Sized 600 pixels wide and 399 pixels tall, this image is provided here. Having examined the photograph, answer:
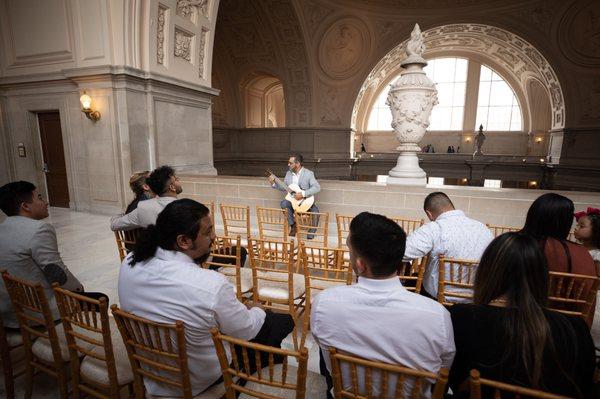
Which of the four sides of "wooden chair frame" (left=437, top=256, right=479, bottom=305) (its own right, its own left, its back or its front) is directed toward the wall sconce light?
left

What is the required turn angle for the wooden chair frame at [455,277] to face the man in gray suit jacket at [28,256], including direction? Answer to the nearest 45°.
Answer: approximately 135° to its left

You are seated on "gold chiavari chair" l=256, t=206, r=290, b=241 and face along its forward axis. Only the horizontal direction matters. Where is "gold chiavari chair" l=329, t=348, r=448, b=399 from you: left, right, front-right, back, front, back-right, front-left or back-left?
back

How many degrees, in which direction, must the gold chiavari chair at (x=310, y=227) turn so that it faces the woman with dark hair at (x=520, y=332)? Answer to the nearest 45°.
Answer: approximately 180°

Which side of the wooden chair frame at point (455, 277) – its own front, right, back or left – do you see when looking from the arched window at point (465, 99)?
front

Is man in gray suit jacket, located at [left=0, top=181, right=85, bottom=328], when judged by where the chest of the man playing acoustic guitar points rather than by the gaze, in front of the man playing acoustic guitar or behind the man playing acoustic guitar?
in front

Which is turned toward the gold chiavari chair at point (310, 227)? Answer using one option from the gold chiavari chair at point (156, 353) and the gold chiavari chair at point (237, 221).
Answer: the gold chiavari chair at point (156, 353)

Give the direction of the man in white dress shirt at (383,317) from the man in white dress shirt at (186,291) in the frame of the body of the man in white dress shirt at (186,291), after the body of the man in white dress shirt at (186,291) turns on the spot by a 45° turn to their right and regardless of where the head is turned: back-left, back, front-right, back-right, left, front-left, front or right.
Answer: front-right

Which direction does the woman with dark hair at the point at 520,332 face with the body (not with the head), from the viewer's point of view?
away from the camera

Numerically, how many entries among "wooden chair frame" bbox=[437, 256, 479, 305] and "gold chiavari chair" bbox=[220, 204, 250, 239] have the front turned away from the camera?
2

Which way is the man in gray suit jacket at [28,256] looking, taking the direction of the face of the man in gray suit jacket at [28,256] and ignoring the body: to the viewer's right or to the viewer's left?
to the viewer's right

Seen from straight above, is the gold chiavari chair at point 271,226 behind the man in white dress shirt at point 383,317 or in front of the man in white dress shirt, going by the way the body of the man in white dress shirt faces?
in front

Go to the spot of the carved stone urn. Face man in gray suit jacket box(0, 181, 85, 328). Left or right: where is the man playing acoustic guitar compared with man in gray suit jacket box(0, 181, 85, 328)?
right

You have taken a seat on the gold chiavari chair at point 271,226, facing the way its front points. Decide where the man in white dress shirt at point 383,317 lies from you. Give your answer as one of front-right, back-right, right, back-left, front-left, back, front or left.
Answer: back

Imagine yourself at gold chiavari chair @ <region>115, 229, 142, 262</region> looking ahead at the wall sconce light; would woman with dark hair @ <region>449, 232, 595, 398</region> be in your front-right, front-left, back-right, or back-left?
back-right

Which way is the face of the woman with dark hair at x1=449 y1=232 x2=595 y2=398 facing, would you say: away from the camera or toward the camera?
away from the camera

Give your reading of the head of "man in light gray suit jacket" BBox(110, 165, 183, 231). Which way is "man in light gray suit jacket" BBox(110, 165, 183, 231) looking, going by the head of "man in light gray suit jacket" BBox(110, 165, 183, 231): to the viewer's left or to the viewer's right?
to the viewer's right
